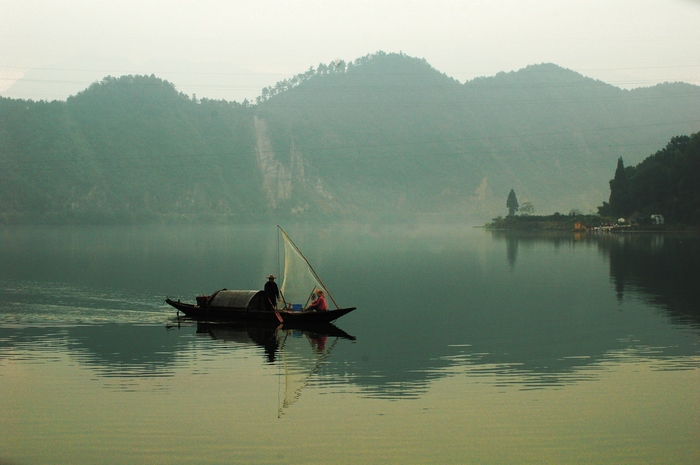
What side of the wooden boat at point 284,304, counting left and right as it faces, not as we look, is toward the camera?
right
